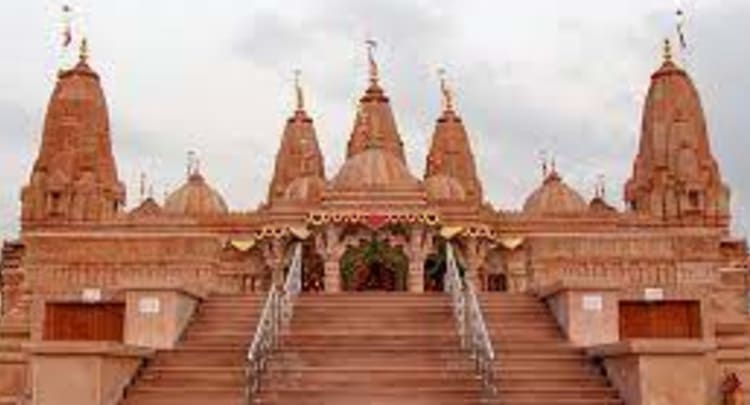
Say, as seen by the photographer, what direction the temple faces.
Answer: facing the viewer
